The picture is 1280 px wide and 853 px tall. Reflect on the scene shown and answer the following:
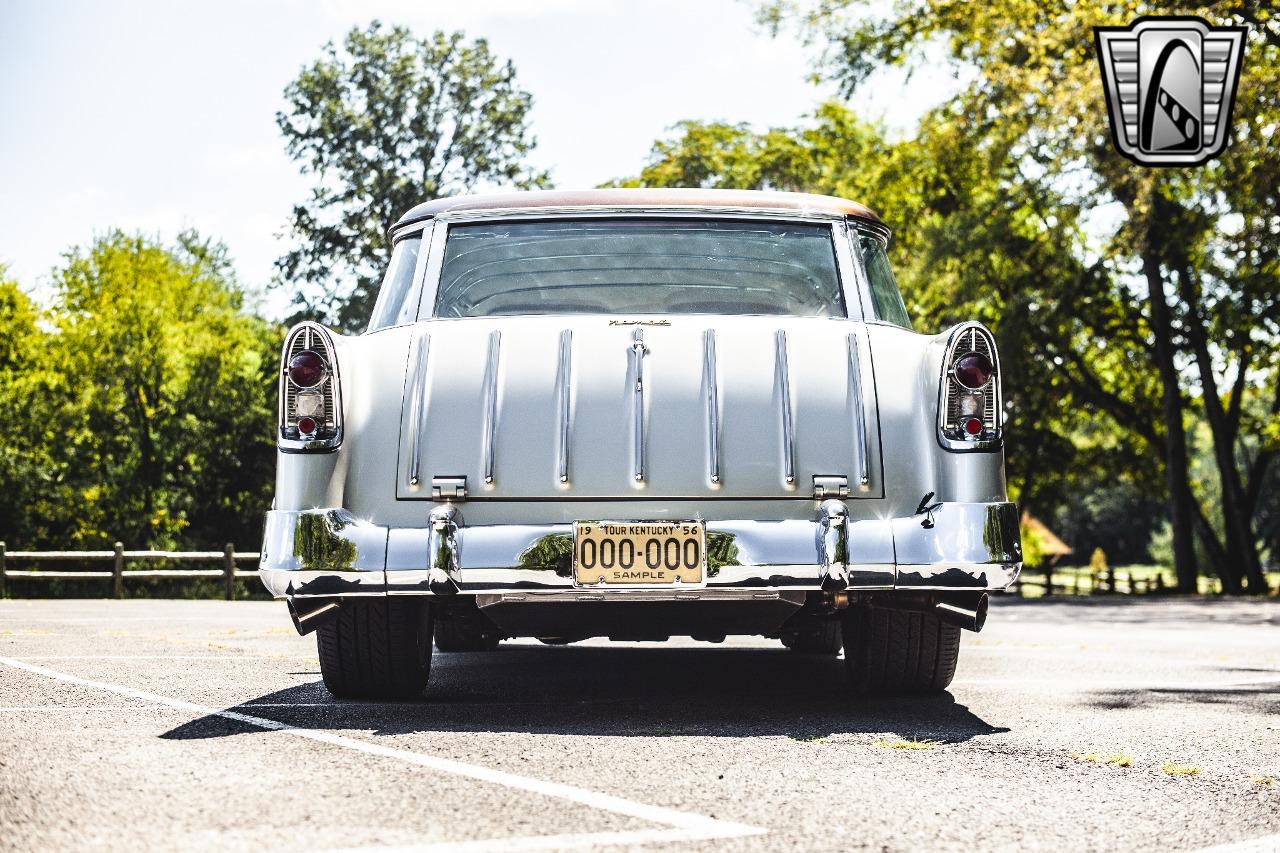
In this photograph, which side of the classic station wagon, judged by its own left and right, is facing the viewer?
back

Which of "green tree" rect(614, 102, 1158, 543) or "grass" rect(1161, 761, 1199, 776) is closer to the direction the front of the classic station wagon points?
the green tree

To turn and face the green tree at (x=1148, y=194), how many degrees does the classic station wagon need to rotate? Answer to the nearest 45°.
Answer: approximately 45° to its right

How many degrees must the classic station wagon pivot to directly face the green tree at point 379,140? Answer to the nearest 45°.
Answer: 0° — it already faces it

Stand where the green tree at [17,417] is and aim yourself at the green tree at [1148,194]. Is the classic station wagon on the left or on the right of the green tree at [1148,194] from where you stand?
right

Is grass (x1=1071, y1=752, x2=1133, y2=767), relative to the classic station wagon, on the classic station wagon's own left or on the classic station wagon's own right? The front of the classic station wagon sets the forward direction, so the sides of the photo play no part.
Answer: on the classic station wagon's own right

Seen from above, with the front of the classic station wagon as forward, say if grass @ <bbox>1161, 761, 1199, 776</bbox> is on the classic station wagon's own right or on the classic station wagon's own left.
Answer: on the classic station wagon's own right

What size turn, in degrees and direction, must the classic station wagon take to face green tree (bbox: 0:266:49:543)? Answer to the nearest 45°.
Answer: approximately 45° to its left

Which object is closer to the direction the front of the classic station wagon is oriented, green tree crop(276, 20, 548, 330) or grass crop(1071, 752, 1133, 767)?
the green tree

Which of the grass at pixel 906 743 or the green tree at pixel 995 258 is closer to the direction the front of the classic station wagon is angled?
the green tree
